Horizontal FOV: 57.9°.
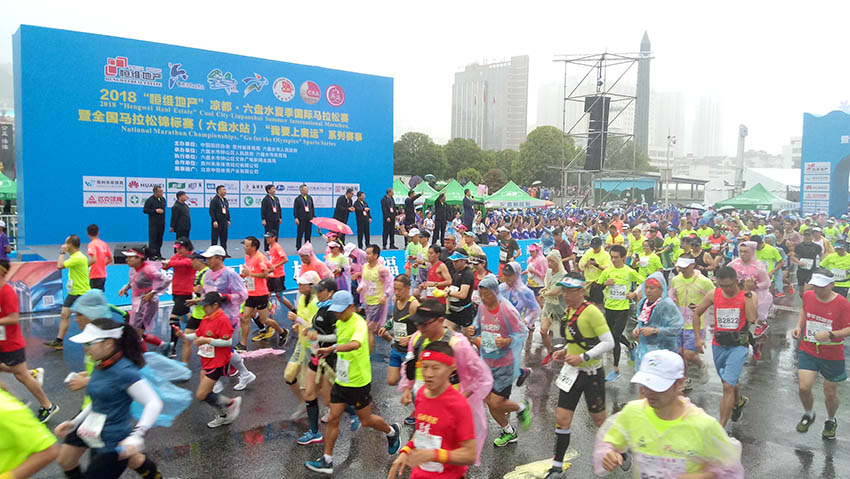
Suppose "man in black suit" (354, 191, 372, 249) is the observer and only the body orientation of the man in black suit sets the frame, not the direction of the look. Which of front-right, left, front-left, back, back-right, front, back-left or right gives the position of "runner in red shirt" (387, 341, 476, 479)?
front-right

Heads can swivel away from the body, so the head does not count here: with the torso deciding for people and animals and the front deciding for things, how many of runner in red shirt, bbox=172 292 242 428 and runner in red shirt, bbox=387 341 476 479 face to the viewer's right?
0

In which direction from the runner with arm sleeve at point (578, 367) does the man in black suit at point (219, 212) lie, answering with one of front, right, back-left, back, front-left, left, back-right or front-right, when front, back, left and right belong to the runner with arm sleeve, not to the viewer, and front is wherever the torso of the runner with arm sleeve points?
right

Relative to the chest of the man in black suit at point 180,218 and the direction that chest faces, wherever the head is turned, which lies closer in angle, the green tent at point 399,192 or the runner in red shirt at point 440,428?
the runner in red shirt

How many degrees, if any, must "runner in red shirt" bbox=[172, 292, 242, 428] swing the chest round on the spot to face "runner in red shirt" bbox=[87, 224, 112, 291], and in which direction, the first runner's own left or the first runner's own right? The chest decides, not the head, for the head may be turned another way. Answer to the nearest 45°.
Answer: approximately 135° to the first runner's own right

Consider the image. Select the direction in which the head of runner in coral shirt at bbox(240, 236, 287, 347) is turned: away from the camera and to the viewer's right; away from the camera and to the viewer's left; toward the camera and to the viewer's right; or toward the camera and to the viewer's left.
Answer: toward the camera and to the viewer's left

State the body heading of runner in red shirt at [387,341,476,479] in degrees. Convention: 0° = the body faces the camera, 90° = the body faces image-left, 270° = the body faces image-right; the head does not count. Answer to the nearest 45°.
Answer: approximately 45°

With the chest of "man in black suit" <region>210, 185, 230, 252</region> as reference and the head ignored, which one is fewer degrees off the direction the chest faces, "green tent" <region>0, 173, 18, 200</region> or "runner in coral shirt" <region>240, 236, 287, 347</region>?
the runner in coral shirt

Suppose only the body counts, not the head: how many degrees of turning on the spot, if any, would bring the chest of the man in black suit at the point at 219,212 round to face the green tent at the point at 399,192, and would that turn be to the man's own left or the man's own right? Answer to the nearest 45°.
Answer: approximately 90° to the man's own left
